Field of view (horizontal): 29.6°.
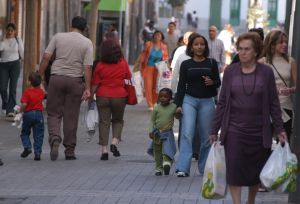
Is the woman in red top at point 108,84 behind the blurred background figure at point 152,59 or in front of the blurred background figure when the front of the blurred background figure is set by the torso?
in front

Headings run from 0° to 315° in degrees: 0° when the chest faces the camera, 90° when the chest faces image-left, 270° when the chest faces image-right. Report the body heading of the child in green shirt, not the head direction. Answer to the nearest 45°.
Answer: approximately 0°

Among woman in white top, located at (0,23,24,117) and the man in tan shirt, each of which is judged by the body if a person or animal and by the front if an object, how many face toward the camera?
1

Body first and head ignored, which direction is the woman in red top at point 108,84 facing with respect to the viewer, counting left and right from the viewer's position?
facing away from the viewer

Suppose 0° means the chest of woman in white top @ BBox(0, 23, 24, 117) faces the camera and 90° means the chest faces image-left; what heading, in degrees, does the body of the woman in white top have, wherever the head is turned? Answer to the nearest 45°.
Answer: approximately 0°

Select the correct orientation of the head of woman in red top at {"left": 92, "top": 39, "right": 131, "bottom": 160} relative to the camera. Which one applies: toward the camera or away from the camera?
away from the camera

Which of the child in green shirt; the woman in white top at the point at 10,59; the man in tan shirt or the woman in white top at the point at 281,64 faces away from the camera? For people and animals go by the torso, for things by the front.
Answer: the man in tan shirt

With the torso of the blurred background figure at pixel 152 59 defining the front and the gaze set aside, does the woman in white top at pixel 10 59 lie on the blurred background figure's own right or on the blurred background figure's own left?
on the blurred background figure's own right

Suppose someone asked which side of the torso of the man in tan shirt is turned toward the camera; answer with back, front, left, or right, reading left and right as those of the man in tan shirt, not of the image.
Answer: back

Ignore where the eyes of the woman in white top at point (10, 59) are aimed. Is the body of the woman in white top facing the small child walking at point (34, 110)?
yes

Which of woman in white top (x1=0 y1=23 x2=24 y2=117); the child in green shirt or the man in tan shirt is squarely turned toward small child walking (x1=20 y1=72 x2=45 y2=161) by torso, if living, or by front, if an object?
the woman in white top

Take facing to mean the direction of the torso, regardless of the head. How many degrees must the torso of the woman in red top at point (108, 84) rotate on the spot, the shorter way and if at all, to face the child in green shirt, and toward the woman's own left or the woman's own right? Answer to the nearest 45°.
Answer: approximately 135° to the woman's own right

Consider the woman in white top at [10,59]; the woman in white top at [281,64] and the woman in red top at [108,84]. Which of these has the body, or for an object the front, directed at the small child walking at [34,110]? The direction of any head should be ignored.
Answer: the woman in white top at [10,59]

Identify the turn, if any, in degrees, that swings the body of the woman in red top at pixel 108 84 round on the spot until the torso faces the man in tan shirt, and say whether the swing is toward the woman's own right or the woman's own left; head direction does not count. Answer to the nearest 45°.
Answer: approximately 90° to the woman's own left

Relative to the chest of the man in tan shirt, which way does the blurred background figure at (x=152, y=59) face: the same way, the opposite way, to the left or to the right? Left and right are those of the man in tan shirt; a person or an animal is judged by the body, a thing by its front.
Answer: the opposite way

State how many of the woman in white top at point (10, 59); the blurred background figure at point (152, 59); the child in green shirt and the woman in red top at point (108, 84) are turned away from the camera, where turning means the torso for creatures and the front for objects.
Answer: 1
